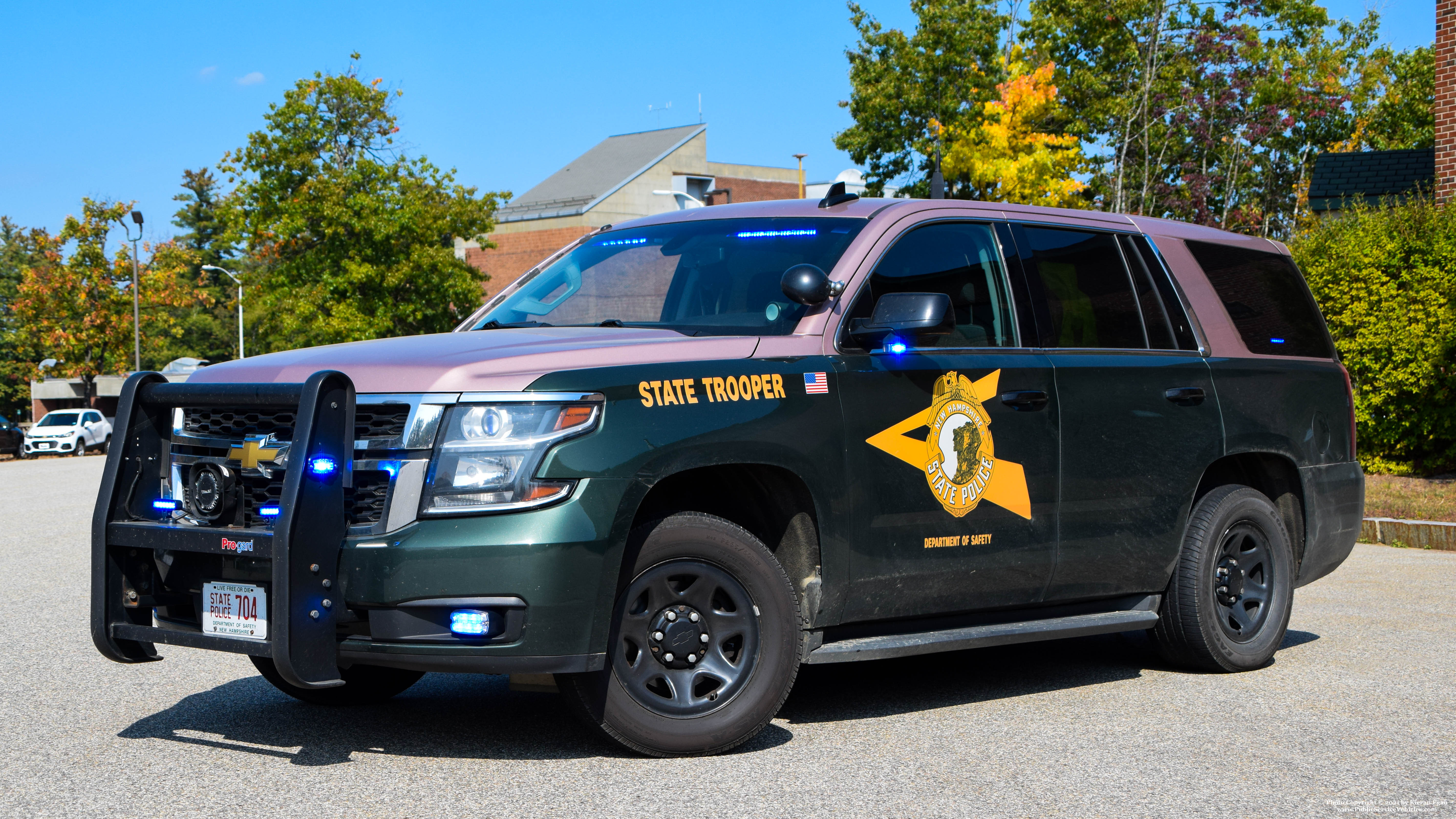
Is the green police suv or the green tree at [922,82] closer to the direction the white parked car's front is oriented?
the green police suv

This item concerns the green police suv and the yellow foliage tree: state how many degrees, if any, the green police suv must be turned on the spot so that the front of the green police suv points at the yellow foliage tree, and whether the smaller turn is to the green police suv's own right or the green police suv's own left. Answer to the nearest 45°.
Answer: approximately 135° to the green police suv's own right

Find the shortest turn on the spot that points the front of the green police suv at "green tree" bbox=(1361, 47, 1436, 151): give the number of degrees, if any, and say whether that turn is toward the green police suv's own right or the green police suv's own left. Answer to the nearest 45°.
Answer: approximately 180°

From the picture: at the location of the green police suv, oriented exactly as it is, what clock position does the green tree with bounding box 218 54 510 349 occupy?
The green tree is roughly at 4 o'clock from the green police suv.

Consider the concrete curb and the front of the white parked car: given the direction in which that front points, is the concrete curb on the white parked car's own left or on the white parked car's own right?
on the white parked car's own left

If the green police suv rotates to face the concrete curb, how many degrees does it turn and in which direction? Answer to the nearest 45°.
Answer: approximately 180°

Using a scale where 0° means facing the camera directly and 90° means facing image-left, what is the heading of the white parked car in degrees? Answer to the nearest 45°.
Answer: approximately 45°

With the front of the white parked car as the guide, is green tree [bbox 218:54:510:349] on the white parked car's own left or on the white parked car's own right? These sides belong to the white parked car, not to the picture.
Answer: on the white parked car's own left

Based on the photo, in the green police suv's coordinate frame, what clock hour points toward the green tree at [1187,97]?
The green tree is roughly at 5 o'clock from the green police suv.

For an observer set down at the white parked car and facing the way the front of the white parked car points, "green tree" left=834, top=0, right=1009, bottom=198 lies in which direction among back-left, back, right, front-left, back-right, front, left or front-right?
left

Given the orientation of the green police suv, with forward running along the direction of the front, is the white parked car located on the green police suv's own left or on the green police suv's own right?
on the green police suv's own right

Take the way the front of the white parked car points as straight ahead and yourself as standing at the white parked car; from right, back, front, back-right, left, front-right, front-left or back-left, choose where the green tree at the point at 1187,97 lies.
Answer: left

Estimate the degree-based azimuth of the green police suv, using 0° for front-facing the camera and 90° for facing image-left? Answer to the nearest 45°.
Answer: approximately 45°
